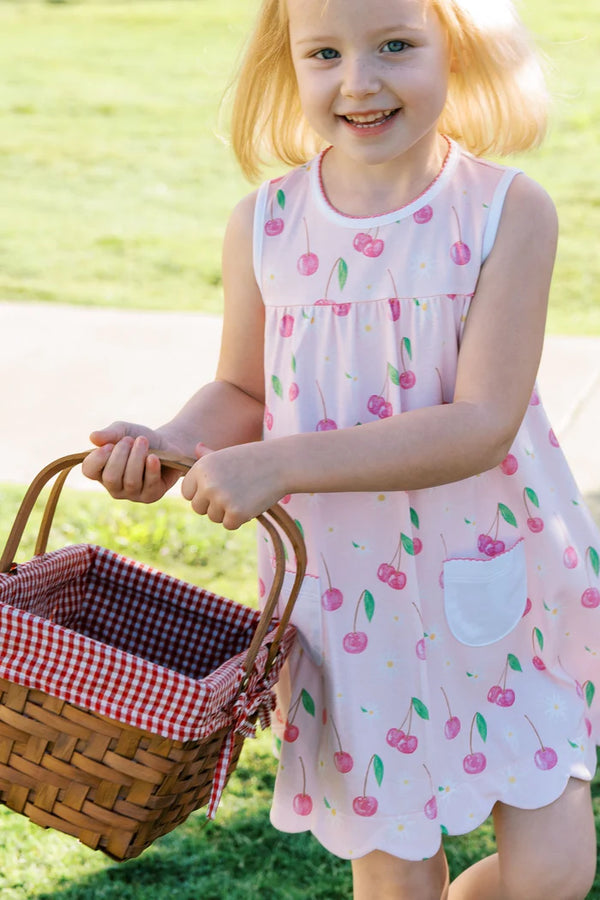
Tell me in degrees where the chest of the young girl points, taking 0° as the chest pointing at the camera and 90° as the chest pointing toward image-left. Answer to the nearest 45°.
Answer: approximately 45°
